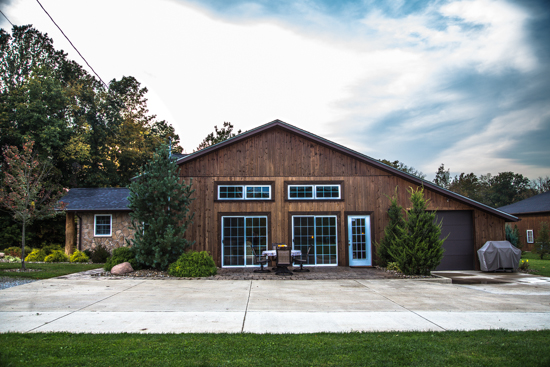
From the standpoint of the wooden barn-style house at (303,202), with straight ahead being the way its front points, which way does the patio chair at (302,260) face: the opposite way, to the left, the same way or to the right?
to the right

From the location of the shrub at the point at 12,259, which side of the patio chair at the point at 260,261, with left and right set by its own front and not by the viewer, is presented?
back

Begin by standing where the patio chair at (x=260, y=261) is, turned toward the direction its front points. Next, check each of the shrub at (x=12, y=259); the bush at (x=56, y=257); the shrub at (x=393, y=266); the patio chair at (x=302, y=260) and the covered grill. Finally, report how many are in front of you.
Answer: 3

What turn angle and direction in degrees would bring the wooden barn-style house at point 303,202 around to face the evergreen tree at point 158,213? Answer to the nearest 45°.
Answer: approximately 45° to its right

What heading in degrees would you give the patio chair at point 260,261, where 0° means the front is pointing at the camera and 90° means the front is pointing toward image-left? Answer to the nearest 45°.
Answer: approximately 270°

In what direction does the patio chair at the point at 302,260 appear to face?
to the viewer's left

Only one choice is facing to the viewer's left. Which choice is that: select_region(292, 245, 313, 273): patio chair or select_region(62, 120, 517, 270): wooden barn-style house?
the patio chair

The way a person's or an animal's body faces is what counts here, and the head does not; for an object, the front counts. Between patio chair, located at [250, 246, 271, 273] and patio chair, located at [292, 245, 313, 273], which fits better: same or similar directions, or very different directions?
very different directions

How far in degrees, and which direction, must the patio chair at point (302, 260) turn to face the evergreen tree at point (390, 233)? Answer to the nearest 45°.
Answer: approximately 180°

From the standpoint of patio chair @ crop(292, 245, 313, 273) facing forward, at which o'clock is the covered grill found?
The covered grill is roughly at 6 o'clock from the patio chair.

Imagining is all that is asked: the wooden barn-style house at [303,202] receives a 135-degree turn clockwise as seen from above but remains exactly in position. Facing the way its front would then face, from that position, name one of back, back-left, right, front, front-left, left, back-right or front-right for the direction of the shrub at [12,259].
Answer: front-left

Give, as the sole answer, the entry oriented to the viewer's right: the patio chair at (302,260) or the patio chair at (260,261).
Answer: the patio chair at (260,261)
